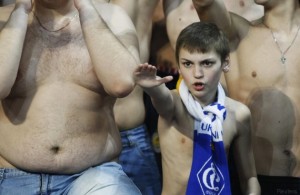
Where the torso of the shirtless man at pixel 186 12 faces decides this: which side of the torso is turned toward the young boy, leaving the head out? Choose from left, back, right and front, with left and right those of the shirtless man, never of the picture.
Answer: front

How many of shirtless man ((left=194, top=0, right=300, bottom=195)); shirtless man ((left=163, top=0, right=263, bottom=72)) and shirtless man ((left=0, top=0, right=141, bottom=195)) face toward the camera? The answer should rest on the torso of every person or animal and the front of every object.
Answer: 3

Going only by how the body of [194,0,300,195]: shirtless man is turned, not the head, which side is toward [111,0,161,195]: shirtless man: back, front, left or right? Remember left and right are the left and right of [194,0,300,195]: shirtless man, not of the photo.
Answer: right

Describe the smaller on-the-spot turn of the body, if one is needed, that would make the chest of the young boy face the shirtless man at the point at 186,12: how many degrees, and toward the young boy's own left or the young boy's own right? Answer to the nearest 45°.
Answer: approximately 180°
